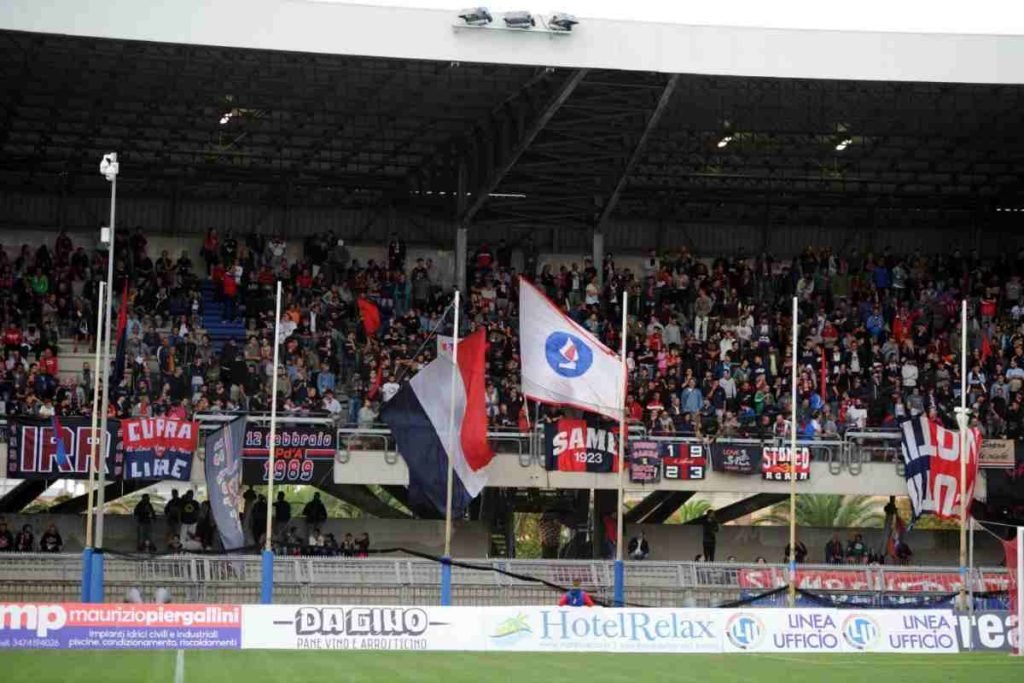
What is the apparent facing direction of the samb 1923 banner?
toward the camera

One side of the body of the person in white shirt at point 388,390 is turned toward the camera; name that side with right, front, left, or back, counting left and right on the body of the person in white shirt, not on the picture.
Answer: front

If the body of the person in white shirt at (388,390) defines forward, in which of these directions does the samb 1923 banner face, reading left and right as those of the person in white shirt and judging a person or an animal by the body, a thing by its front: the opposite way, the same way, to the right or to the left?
the same way

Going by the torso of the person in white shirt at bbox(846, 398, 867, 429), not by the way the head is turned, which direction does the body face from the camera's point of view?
toward the camera

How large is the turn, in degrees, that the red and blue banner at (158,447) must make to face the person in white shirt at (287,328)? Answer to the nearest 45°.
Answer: approximately 135° to its left

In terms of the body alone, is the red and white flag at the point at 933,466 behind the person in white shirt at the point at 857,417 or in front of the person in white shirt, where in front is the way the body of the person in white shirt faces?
in front

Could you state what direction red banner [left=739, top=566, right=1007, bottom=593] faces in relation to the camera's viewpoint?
facing the viewer

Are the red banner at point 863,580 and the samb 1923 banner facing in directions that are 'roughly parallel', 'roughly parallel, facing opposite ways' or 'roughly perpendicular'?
roughly parallel

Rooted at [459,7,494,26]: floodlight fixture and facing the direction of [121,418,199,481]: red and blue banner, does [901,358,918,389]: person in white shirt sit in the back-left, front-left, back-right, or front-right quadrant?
back-right

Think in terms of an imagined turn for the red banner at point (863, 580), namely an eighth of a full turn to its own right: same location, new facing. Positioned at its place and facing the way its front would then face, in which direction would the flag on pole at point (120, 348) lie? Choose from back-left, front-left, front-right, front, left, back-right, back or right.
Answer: front-right

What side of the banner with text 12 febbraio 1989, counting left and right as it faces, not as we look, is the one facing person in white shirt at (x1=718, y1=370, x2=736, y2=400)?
left

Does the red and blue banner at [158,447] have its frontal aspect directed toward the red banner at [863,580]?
no

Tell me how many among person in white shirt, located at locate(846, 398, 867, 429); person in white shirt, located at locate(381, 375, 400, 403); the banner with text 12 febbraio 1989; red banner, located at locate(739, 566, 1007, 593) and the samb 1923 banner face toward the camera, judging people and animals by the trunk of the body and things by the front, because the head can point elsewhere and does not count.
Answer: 5

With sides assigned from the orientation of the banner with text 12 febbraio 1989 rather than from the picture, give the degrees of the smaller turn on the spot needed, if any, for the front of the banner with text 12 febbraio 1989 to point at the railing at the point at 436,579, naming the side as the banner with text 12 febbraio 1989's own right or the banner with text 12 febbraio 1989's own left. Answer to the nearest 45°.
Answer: approximately 45° to the banner with text 12 febbraio 1989's own left
